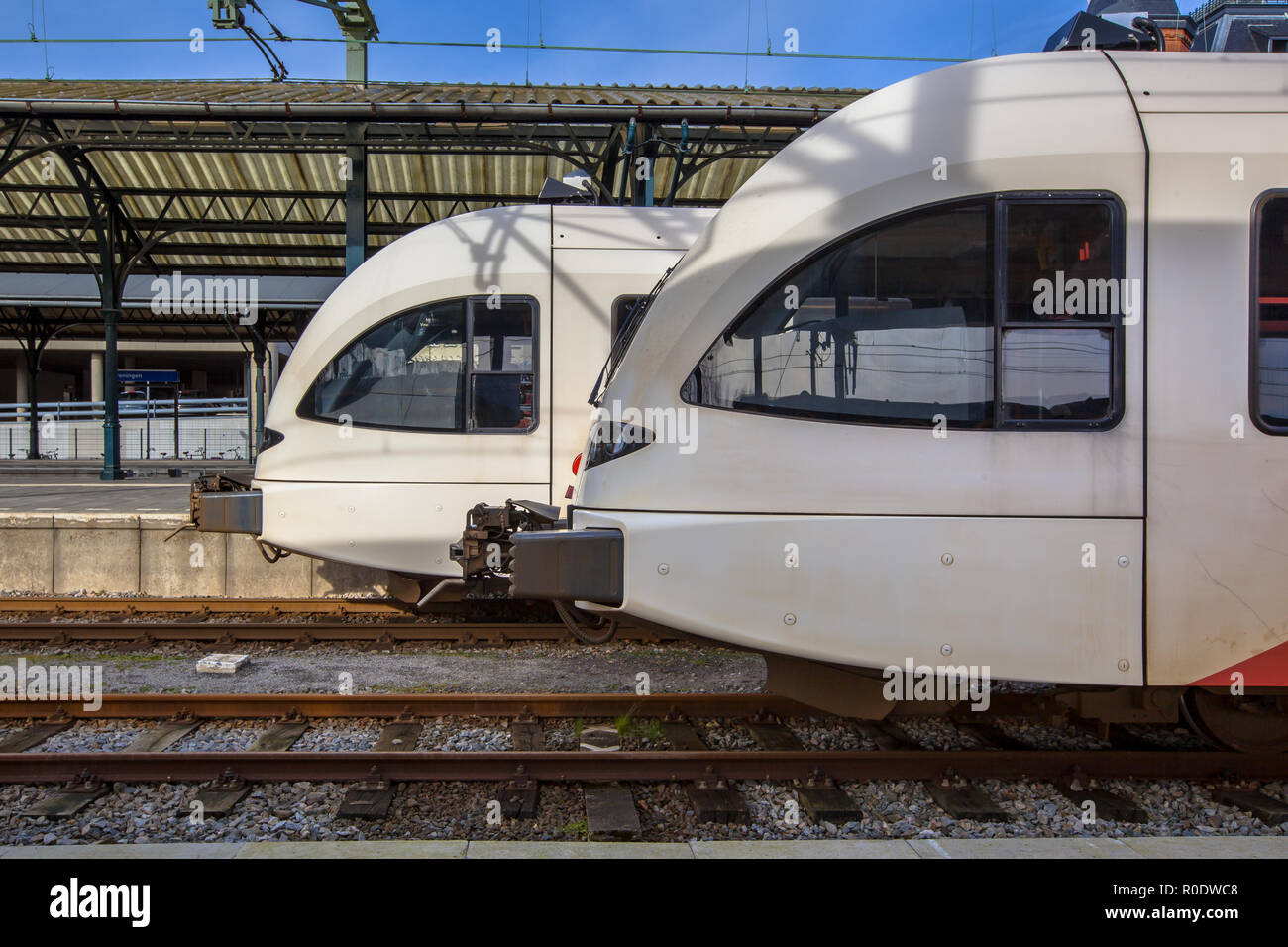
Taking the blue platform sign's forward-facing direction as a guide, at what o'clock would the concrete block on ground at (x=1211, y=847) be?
The concrete block on ground is roughly at 12 o'clock from the blue platform sign.

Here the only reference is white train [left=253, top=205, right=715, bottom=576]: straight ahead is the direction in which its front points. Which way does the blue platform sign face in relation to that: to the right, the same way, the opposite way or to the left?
to the left

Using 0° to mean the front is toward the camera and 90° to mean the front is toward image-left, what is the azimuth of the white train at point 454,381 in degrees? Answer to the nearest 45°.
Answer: approximately 90°

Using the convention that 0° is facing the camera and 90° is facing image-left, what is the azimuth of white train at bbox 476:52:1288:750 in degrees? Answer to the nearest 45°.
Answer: approximately 90°

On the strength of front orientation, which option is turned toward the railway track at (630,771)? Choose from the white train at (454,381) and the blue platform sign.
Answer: the blue platform sign

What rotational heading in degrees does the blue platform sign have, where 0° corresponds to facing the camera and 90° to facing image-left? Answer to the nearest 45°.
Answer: approximately 0°

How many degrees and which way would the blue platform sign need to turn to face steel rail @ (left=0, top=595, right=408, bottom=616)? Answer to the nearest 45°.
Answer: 0° — it already faces it

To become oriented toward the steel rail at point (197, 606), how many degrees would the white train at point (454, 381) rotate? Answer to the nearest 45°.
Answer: approximately 45° to its right
